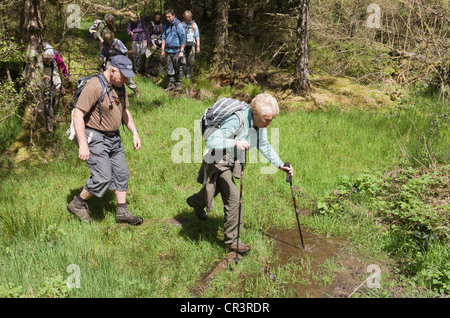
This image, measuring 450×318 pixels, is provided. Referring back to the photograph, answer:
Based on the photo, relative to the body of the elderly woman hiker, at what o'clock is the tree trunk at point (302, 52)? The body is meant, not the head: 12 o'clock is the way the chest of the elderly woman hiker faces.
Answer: The tree trunk is roughly at 8 o'clock from the elderly woman hiker.

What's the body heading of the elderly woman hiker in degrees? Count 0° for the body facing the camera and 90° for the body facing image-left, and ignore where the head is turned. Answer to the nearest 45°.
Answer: approximately 315°

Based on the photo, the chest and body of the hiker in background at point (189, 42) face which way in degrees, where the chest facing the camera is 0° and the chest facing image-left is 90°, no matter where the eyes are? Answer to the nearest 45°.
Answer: approximately 0°

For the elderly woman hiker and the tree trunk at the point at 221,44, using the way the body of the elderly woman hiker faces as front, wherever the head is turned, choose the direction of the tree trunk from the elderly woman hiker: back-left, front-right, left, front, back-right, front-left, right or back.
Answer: back-left

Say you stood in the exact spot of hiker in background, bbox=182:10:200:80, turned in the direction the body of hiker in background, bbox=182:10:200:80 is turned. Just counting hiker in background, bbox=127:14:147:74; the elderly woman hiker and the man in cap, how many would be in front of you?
2

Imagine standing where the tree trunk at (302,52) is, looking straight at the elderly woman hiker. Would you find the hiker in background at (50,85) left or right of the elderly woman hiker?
right

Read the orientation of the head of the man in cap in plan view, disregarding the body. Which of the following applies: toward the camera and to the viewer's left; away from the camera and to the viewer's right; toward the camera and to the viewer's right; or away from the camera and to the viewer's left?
toward the camera and to the viewer's right

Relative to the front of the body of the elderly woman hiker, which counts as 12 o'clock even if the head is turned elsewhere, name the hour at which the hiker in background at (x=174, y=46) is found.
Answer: The hiker in background is roughly at 7 o'clock from the elderly woman hiker.

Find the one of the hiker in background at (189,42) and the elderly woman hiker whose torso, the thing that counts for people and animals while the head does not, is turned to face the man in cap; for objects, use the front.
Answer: the hiker in background

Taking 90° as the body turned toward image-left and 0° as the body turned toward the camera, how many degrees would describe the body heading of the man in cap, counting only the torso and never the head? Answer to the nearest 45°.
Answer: approximately 315°
